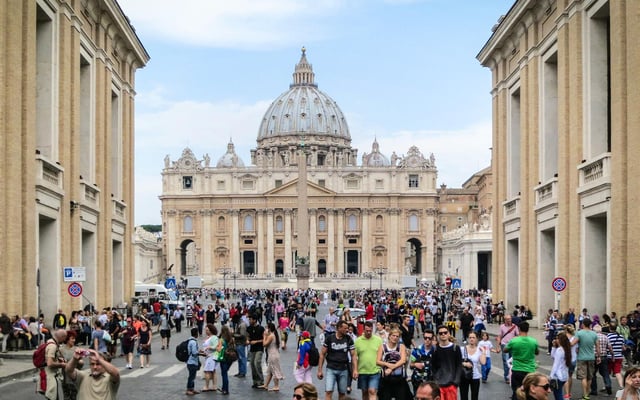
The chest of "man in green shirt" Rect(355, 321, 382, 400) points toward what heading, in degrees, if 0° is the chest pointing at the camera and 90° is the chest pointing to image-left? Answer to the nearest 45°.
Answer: approximately 0°

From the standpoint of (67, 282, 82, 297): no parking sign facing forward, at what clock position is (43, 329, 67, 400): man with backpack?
The man with backpack is roughly at 12 o'clock from the no parking sign.

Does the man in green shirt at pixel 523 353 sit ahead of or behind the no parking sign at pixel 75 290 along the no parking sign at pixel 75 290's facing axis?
ahead

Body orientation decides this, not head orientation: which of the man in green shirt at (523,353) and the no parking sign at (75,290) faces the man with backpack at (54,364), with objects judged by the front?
the no parking sign
